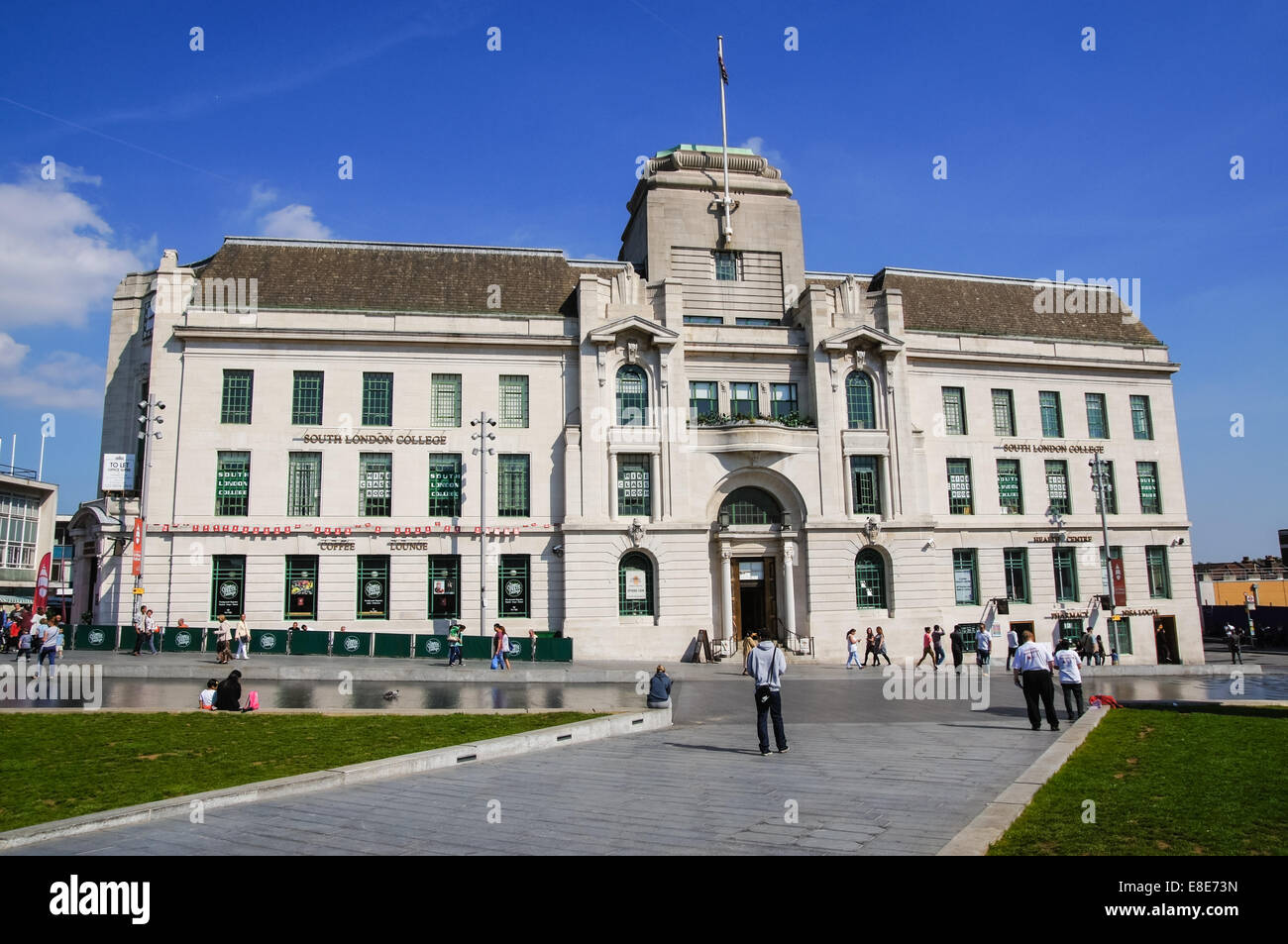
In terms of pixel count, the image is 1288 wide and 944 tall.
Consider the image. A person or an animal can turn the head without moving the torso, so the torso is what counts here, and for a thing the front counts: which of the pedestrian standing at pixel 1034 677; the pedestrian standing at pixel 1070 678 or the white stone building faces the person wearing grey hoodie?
the white stone building

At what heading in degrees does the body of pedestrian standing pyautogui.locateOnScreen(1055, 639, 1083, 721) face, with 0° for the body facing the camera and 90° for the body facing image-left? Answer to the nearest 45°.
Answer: approximately 180°

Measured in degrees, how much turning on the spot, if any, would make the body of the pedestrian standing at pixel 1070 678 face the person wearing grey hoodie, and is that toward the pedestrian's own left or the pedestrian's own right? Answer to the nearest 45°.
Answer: approximately 135° to the pedestrian's own left

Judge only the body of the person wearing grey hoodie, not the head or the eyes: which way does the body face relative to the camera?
away from the camera

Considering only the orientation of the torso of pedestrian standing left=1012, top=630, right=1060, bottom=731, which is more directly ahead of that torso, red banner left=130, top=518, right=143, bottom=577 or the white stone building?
the white stone building

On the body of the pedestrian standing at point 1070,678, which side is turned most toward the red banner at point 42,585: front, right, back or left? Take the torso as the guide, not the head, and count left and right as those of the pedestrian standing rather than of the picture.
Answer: left

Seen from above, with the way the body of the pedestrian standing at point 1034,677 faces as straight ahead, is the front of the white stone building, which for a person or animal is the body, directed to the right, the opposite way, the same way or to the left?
the opposite way

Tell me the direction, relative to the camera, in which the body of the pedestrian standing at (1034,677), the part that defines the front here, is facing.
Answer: away from the camera

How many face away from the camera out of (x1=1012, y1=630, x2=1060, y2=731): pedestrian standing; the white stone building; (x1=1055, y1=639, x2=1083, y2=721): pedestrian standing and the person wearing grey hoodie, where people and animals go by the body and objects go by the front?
3

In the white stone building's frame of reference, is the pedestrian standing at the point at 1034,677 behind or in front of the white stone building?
in front

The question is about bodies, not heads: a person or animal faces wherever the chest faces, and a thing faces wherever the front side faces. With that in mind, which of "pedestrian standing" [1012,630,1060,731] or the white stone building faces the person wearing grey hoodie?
the white stone building

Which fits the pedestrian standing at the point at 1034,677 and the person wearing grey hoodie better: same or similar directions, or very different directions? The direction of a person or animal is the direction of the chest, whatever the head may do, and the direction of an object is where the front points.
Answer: same or similar directions

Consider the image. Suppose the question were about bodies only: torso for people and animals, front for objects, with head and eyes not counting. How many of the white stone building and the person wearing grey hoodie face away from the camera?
1

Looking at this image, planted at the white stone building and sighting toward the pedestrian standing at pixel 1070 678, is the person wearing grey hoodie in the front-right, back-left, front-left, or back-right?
front-right

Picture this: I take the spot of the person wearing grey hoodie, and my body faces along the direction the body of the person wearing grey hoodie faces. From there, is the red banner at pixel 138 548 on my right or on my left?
on my left

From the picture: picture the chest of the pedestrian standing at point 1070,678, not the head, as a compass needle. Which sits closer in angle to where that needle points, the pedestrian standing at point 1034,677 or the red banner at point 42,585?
the red banner

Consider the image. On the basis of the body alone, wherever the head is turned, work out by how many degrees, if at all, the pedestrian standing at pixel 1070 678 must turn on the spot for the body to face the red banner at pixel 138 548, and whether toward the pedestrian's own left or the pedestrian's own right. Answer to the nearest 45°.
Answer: approximately 90° to the pedestrian's own left

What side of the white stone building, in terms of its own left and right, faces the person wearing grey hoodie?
front

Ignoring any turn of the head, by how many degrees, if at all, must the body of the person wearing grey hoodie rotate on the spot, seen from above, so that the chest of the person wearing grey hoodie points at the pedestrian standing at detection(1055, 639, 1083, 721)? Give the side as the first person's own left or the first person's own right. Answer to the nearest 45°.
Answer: approximately 45° to the first person's own right

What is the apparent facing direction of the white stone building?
toward the camera
